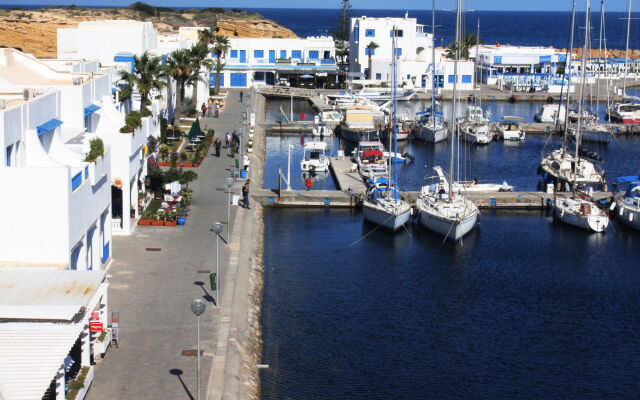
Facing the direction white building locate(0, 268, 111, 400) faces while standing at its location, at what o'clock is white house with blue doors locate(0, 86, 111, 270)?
The white house with blue doors is roughly at 9 o'clock from the white building.

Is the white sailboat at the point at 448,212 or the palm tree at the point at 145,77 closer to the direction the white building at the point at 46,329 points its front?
the white sailboat

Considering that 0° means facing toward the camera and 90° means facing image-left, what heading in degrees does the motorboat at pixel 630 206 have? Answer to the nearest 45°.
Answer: approximately 315°

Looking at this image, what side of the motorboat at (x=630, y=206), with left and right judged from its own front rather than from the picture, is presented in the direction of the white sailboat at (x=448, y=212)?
right

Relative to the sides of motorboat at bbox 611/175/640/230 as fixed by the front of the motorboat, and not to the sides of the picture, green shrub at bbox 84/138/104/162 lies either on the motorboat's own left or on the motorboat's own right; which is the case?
on the motorboat's own right

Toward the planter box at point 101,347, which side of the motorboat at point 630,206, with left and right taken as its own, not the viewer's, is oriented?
right

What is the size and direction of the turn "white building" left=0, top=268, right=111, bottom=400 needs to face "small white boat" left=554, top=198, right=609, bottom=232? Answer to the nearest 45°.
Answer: approximately 45° to its left

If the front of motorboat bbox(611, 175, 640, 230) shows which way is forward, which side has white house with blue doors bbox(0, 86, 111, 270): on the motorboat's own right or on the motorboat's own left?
on the motorboat's own right

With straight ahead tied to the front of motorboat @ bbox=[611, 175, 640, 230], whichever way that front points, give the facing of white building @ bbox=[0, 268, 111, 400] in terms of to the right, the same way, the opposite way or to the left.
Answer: to the left

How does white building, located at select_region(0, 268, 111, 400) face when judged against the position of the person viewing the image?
facing to the right of the viewer

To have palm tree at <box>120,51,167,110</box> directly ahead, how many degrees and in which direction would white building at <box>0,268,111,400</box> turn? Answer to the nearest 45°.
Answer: approximately 90° to its left

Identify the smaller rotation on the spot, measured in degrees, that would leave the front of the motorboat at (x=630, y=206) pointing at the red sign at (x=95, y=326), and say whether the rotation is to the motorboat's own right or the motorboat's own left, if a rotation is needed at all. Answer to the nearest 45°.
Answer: approximately 90° to the motorboat's own right
